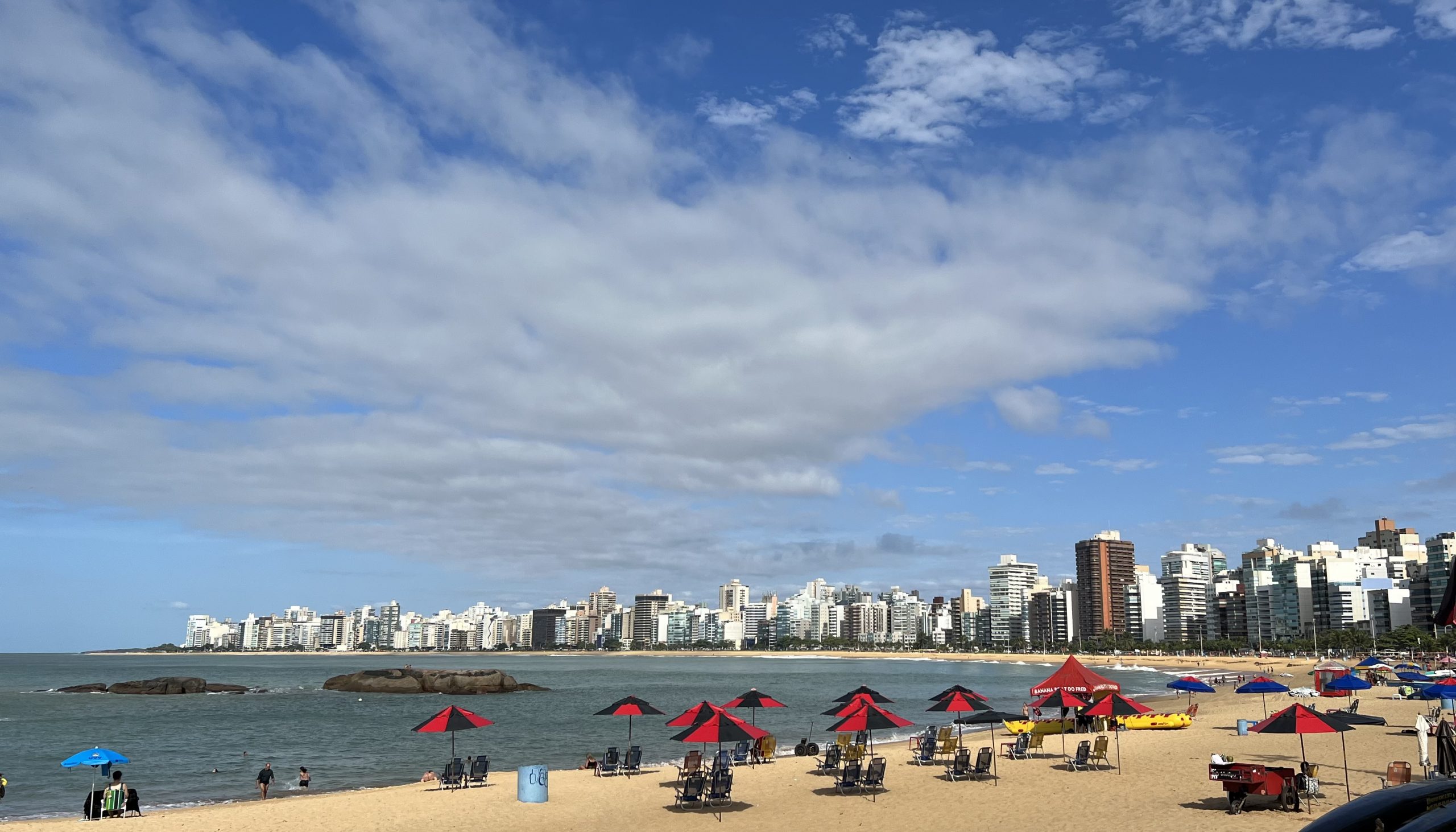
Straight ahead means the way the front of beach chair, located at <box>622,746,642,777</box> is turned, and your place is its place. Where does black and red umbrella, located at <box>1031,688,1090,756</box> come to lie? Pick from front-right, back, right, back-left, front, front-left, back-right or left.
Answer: back-right

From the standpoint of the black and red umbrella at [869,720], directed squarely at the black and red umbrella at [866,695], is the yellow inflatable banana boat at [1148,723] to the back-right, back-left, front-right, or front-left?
front-right

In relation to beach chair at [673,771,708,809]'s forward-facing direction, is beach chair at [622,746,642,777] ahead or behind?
ahead

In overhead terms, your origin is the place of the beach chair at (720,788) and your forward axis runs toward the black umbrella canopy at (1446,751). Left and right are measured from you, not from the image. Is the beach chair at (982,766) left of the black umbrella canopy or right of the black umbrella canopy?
left

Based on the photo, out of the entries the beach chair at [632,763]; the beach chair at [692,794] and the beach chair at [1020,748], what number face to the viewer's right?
0

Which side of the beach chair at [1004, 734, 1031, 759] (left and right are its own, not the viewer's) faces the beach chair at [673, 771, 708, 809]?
left

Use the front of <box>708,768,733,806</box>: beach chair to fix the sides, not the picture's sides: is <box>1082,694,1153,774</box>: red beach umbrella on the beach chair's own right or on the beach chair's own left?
on the beach chair's own right

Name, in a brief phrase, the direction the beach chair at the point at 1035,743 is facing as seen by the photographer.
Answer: facing away from the viewer and to the left of the viewer

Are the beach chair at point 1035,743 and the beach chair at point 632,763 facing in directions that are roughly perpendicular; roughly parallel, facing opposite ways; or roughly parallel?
roughly parallel
